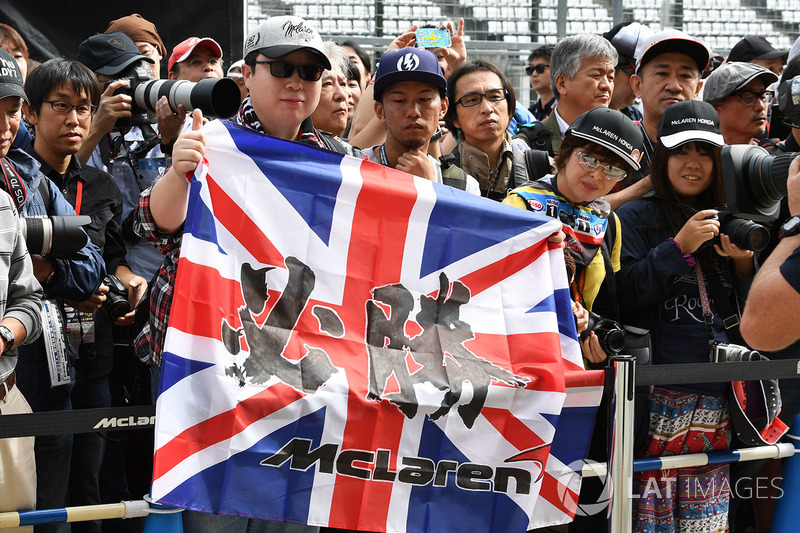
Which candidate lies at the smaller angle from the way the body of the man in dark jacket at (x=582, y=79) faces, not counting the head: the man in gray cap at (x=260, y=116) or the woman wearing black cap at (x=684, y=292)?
the woman wearing black cap

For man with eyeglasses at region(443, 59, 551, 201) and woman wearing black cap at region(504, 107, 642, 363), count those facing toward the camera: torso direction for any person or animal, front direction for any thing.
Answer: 2

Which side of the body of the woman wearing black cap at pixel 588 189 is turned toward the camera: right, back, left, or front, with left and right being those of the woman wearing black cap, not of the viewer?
front

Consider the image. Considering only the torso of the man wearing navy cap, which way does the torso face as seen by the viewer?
toward the camera

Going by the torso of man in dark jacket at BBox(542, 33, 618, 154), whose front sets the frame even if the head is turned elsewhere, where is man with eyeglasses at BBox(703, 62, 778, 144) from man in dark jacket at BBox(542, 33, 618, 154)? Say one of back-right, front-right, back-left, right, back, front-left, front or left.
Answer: front-left

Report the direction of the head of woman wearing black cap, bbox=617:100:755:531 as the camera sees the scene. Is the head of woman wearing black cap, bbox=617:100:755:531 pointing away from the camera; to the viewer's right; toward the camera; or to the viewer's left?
toward the camera

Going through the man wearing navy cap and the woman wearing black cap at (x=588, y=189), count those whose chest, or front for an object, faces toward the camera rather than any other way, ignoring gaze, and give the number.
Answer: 2

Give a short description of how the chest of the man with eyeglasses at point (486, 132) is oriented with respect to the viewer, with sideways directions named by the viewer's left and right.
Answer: facing the viewer

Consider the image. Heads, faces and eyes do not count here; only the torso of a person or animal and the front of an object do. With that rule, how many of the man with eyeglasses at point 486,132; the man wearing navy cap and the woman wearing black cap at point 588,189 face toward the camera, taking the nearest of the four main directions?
3

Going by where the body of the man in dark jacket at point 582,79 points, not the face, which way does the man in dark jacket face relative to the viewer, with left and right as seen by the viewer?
facing the viewer and to the right of the viewer

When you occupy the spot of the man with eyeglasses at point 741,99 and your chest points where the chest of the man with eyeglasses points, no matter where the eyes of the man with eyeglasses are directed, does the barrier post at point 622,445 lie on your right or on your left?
on your right

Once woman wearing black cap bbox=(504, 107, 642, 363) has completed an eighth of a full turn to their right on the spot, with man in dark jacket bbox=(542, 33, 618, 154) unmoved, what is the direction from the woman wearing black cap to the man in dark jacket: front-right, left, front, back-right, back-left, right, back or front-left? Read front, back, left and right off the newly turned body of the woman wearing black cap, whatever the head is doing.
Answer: back-right
